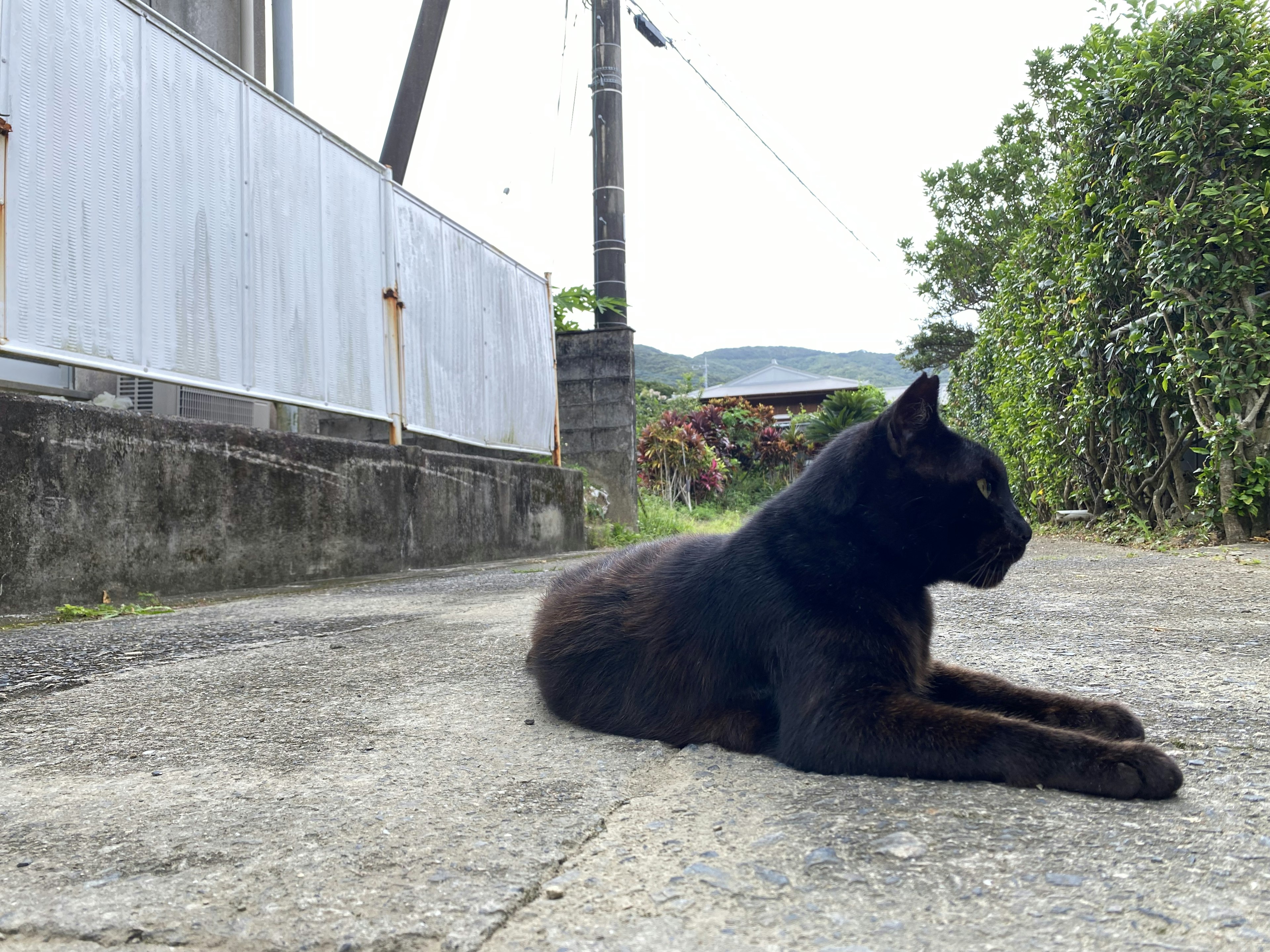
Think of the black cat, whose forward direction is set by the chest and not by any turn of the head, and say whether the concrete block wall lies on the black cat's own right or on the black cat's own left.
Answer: on the black cat's own left

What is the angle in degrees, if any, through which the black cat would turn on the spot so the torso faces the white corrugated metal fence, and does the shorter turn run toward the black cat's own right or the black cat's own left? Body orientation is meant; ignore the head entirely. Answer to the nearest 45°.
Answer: approximately 135° to the black cat's own left

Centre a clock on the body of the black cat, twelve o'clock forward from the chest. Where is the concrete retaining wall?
The concrete retaining wall is roughly at 7 o'clock from the black cat.

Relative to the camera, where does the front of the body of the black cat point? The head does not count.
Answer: to the viewer's right

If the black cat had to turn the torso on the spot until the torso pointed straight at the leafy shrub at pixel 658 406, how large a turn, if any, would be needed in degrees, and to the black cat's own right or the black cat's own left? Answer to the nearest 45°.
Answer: approximately 90° to the black cat's own left

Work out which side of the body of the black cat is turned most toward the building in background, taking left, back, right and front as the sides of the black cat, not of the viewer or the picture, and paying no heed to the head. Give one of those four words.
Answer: left

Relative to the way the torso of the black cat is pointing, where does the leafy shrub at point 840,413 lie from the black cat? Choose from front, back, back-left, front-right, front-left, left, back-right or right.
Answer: left

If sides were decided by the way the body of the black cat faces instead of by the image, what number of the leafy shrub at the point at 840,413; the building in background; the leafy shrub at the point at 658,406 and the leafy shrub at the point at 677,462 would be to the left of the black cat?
4

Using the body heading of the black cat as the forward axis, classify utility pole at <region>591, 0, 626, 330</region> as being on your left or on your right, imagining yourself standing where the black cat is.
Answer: on your left

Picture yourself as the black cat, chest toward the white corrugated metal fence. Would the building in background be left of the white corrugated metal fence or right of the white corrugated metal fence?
right

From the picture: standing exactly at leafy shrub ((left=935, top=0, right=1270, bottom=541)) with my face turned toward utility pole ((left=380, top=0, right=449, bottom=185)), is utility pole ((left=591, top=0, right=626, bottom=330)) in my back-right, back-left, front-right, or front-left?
front-right
